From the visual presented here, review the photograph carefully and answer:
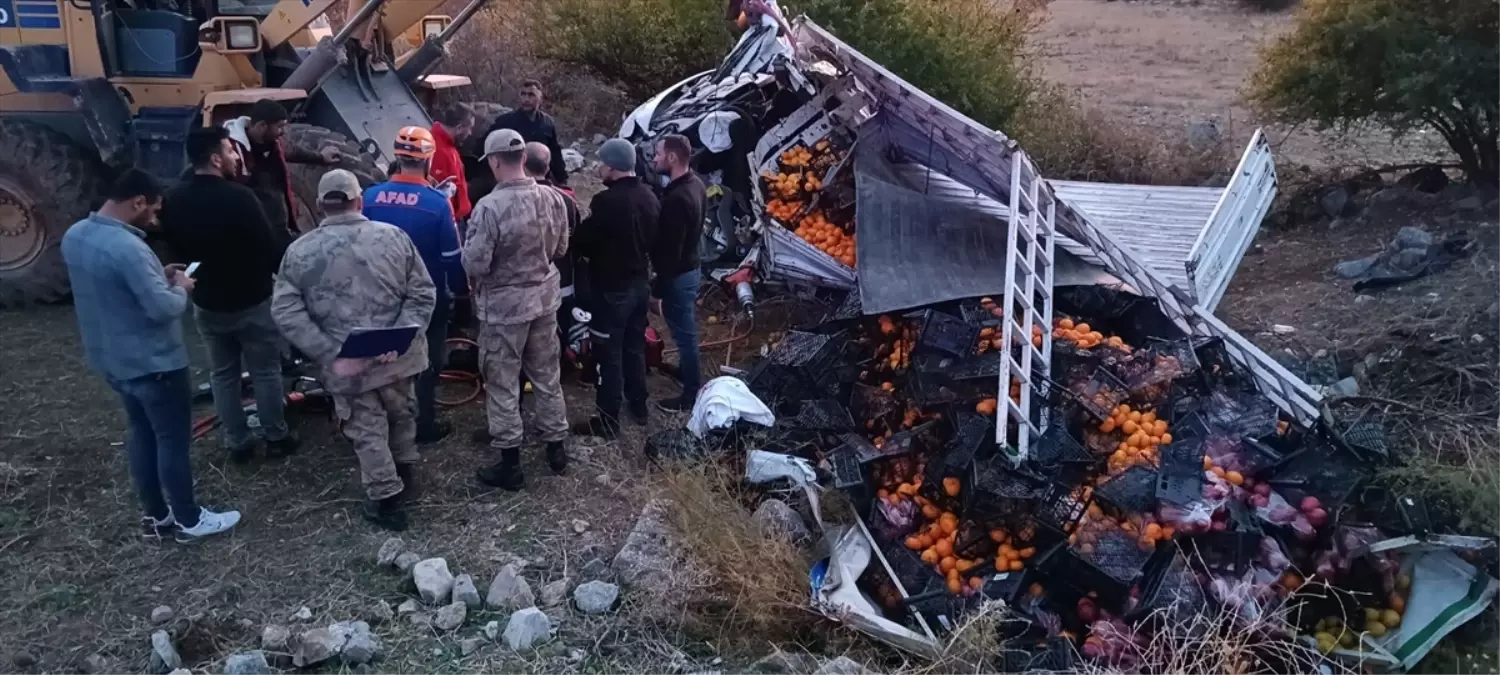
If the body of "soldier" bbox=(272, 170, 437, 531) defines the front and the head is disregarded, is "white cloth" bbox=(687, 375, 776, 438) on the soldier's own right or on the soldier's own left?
on the soldier's own right

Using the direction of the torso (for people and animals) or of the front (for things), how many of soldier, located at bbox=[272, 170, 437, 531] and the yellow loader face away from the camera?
1

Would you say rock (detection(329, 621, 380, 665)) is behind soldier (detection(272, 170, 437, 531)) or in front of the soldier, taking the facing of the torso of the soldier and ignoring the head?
behind

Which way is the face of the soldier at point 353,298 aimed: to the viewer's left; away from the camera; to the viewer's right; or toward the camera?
away from the camera

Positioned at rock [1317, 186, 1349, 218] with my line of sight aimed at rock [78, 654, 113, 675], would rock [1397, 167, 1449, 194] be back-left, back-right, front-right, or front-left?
back-left

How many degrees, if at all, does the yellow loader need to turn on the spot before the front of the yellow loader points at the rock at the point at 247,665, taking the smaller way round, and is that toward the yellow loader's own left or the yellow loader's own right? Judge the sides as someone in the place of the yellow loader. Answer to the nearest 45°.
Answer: approximately 45° to the yellow loader's own right

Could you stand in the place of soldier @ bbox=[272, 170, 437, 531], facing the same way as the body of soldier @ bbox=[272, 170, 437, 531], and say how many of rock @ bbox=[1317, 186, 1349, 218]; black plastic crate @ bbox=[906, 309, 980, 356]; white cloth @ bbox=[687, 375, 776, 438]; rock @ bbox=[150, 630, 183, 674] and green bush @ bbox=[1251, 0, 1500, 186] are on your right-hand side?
4

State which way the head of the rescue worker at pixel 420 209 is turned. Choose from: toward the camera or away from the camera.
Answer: away from the camera

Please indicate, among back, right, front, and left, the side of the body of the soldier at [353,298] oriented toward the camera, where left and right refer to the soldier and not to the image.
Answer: back

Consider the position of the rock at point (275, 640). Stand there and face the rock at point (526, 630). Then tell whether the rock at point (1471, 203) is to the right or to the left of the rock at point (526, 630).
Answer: left

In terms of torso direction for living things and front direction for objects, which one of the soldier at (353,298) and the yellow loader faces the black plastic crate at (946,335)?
the yellow loader

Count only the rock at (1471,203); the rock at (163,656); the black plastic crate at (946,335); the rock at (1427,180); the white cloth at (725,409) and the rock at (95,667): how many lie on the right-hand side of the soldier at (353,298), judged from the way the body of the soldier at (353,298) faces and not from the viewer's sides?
4

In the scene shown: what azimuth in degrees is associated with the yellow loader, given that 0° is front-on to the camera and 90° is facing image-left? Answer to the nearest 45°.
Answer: approximately 315°

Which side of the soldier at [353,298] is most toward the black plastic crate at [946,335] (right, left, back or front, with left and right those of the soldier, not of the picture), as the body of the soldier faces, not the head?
right
